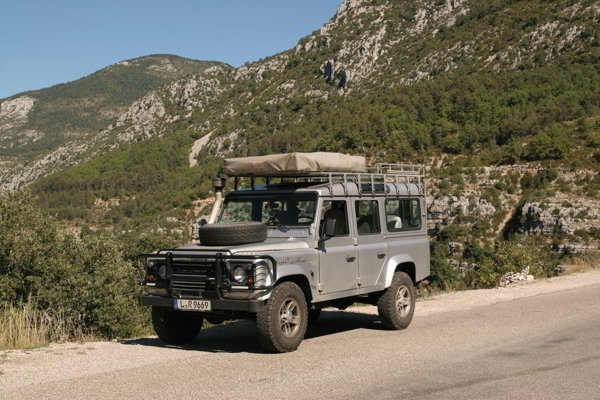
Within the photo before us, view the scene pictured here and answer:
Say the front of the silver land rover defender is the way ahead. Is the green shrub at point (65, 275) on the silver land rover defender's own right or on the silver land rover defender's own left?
on the silver land rover defender's own right

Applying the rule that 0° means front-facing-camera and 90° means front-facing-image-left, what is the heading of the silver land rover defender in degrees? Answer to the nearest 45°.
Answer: approximately 45°
